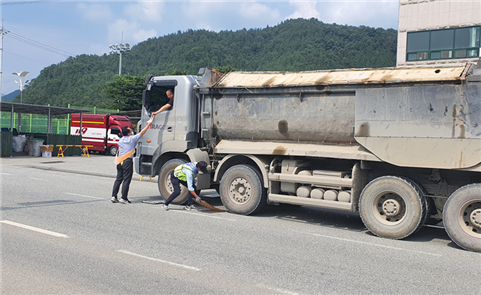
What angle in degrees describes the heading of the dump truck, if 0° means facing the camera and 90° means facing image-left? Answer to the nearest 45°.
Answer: approximately 135°

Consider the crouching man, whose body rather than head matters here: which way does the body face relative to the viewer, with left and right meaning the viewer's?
facing to the right of the viewer

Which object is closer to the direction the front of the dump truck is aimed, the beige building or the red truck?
the red truck

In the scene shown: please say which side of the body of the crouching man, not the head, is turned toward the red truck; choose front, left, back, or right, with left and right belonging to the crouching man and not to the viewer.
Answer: left

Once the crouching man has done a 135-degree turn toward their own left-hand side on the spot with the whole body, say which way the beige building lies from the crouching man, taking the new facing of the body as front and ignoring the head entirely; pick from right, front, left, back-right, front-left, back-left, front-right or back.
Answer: right

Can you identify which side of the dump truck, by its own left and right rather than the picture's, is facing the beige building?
right
